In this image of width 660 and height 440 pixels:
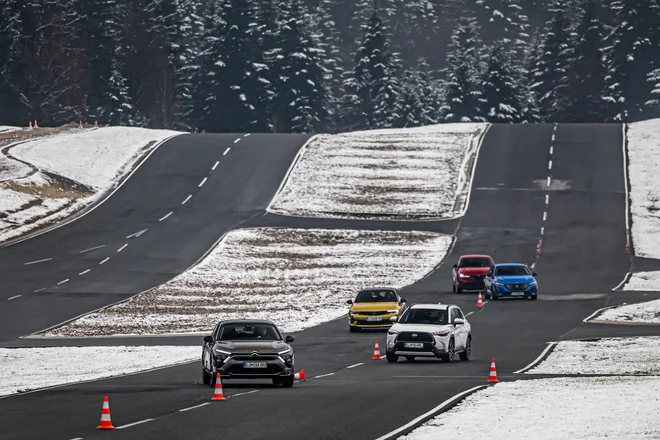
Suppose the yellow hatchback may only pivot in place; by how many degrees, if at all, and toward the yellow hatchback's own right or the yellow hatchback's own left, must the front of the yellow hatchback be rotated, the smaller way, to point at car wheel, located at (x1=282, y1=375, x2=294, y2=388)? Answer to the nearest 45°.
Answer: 0° — it already faces it

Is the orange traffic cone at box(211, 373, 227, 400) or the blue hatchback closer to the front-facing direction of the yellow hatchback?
the orange traffic cone

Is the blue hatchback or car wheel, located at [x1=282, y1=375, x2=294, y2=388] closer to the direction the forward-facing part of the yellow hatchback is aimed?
the car wheel

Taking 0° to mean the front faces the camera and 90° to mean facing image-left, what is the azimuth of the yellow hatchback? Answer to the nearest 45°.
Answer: approximately 0°

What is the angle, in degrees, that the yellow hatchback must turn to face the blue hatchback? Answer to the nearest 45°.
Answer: approximately 135° to its left

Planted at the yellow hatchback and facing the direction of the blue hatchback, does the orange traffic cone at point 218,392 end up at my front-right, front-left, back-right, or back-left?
back-right

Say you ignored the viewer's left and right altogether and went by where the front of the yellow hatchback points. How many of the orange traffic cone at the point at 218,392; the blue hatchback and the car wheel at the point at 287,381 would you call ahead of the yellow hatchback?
2

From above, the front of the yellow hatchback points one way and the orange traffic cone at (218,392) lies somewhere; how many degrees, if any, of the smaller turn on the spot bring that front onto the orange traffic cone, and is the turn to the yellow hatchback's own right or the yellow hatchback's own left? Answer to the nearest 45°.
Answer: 0° — it already faces it
